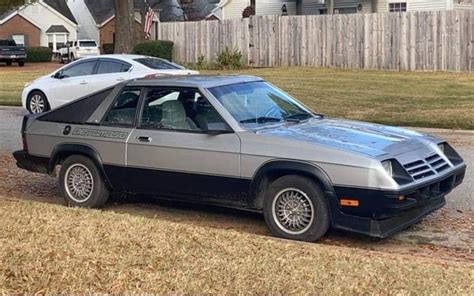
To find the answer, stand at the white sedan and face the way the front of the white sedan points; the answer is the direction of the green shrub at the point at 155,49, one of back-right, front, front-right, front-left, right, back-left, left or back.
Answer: front-right

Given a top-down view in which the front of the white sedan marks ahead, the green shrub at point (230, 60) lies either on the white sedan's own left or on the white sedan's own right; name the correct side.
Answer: on the white sedan's own right

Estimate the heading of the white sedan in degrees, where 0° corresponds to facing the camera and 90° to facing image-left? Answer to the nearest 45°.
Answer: approximately 135°

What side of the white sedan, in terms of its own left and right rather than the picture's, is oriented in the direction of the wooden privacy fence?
right

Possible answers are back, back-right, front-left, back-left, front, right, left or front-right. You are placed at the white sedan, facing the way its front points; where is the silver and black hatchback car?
back-left

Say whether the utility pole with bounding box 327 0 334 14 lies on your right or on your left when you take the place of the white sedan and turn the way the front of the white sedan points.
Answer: on your right

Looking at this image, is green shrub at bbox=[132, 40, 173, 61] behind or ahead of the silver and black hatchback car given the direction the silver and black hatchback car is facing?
behind

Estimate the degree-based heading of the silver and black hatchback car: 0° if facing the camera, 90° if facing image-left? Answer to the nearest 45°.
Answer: approximately 315°

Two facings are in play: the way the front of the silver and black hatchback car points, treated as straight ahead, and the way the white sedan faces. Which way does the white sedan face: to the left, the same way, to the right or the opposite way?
the opposite way

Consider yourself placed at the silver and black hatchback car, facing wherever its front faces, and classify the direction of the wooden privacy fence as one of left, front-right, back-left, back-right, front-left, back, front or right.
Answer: back-left

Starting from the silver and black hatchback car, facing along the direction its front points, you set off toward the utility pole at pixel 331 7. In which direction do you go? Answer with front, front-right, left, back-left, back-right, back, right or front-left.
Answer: back-left
